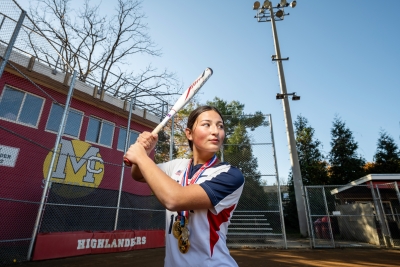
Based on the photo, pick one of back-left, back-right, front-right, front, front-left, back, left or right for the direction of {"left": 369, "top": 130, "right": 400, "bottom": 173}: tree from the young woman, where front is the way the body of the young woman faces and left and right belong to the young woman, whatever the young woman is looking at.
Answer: back

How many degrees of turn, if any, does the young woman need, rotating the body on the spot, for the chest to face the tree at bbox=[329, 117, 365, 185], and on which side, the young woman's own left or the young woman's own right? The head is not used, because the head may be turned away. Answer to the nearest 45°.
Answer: approximately 180°

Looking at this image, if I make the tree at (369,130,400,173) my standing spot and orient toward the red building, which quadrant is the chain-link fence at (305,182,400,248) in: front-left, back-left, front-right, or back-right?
front-left

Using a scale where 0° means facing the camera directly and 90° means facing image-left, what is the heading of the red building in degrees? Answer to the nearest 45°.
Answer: approximately 315°

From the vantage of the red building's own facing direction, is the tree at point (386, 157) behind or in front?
in front

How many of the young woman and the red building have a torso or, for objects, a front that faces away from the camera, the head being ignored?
0

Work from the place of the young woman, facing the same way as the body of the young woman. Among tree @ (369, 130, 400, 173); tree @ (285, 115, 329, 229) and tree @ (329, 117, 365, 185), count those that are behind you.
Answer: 3

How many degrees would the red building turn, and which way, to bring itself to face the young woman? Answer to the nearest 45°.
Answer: approximately 45° to its right

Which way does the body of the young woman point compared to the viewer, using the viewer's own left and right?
facing the viewer and to the left of the viewer

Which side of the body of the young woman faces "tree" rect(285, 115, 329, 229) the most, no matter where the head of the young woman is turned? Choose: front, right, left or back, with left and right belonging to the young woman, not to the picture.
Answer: back

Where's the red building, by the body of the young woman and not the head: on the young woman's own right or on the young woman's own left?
on the young woman's own right

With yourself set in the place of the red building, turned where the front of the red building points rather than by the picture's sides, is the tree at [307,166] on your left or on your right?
on your left

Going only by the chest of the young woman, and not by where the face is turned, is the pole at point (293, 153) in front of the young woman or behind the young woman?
behind

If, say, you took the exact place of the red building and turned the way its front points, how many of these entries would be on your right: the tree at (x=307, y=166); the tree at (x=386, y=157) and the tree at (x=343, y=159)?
0

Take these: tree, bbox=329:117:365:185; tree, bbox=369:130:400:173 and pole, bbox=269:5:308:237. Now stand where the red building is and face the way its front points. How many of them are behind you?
0

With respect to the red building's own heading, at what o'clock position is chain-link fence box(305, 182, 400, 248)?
The chain-link fence is roughly at 11 o'clock from the red building.

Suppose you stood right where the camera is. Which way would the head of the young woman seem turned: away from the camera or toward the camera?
toward the camera

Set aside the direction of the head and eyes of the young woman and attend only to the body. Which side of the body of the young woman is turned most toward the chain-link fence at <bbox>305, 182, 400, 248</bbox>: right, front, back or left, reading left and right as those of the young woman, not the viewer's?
back
